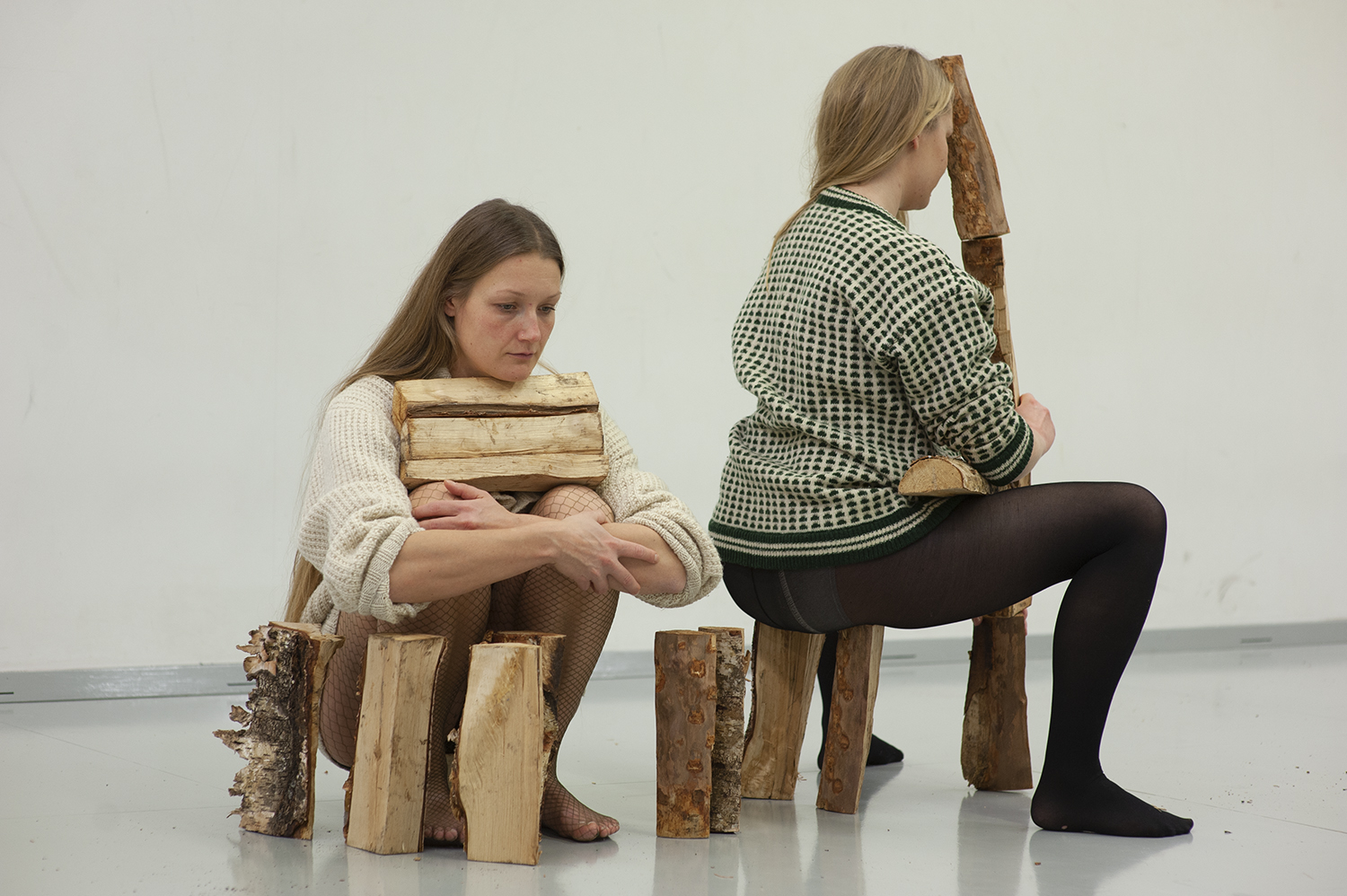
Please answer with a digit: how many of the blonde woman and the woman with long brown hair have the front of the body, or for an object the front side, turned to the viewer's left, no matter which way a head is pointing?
0

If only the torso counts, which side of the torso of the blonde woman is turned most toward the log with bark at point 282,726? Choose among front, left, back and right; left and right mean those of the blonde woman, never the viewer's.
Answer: back

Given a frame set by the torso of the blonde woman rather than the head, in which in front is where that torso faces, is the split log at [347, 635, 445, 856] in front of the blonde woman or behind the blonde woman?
behind

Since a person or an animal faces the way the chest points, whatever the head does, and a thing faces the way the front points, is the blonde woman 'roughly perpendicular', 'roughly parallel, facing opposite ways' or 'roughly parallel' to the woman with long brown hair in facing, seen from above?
roughly perpendicular

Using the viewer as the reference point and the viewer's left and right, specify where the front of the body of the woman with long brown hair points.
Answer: facing the viewer and to the right of the viewer

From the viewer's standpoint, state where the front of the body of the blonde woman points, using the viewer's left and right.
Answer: facing away from the viewer and to the right of the viewer

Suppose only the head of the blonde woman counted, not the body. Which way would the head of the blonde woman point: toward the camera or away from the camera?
away from the camera
